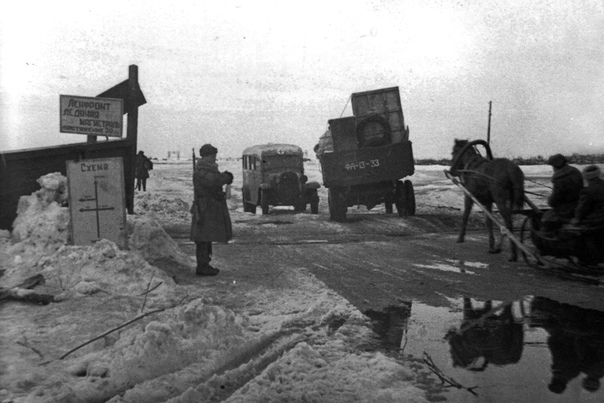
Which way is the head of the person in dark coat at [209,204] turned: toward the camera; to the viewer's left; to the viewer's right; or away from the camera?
to the viewer's right

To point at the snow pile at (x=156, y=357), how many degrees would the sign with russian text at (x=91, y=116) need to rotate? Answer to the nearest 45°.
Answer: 0° — it already faces it

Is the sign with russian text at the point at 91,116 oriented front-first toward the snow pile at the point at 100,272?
yes

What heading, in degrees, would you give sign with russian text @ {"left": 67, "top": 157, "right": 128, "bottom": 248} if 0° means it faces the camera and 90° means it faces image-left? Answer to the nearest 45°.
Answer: approximately 0°

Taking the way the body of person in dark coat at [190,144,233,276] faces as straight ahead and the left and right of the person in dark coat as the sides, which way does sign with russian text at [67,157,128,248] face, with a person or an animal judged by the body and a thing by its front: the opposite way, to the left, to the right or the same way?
to the right

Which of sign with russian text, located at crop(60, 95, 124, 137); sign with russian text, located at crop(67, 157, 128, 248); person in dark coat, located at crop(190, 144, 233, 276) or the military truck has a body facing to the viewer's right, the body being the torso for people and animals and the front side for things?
the person in dark coat

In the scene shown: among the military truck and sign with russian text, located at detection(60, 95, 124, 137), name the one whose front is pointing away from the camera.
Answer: the military truck

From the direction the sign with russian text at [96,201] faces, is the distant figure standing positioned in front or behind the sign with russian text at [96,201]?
behind

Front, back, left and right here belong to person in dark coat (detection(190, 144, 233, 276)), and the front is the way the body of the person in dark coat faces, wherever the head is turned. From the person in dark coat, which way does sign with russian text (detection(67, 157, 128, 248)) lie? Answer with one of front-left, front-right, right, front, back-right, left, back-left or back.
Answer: back

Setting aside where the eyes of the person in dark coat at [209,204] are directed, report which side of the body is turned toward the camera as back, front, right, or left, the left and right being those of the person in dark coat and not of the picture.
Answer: right

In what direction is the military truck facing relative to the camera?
away from the camera

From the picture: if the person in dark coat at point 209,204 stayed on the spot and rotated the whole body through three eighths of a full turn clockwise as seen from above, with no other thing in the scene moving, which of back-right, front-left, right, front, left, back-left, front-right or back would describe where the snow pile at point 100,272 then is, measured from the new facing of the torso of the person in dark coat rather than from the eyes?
front

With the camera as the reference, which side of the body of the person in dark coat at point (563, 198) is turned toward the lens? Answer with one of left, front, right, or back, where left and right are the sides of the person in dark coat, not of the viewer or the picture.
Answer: left
